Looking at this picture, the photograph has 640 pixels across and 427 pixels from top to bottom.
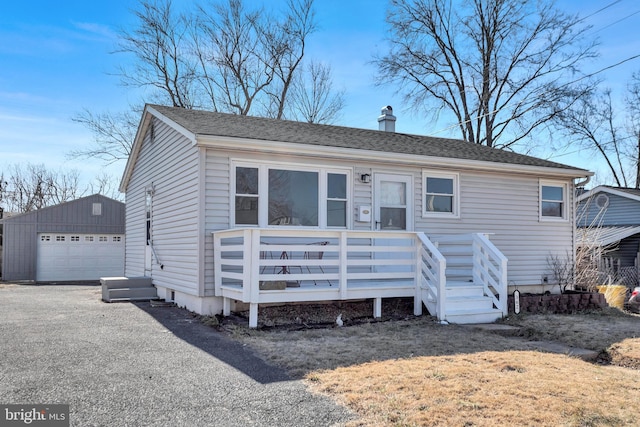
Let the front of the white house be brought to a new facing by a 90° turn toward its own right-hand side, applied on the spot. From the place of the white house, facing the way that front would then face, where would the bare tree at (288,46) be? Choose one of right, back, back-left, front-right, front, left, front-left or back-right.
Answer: back-right

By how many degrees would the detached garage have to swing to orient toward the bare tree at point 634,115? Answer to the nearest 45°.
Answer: approximately 90° to its left

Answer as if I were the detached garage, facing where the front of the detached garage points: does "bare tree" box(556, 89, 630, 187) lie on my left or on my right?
on my left

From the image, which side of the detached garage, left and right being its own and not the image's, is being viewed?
front

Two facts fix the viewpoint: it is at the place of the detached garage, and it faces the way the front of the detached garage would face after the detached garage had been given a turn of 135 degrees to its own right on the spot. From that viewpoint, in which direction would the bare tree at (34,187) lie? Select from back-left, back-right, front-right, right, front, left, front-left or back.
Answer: front-right

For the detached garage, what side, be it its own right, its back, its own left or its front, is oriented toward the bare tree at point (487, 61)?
left

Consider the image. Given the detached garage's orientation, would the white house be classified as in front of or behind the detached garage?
in front

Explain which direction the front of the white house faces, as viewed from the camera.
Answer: facing the viewer and to the right of the viewer

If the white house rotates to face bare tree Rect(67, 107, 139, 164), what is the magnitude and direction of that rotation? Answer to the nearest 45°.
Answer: approximately 180°

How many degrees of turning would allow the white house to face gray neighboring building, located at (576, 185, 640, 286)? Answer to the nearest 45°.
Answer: approximately 90° to its left

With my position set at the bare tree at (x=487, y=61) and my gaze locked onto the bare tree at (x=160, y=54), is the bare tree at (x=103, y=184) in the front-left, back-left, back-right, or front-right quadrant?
front-right

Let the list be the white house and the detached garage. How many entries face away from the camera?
0

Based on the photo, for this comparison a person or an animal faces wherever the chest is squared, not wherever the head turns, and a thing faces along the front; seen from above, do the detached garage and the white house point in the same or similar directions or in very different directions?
same or similar directions
